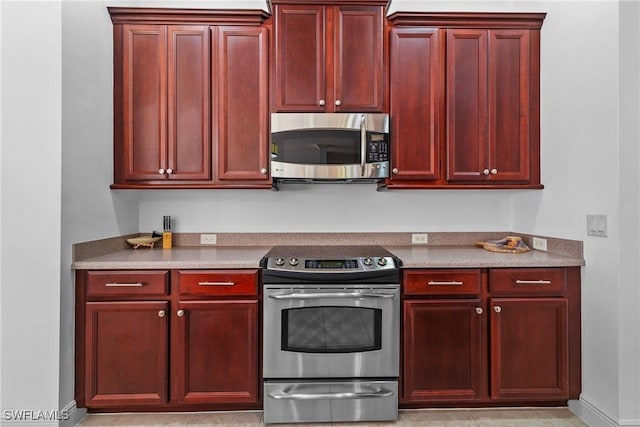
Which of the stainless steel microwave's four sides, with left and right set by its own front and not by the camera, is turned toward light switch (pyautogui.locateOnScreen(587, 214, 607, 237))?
left

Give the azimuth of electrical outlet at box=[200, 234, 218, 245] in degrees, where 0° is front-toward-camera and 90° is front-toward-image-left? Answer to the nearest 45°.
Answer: approximately 0°

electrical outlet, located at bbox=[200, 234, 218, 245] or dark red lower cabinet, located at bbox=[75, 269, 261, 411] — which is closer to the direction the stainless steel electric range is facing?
the dark red lower cabinet

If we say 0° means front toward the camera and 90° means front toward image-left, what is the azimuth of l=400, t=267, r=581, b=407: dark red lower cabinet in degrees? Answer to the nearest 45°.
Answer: approximately 0°

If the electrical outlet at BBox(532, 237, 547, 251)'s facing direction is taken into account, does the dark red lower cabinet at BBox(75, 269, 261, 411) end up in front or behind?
in front

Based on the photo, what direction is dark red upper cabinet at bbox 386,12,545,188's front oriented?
toward the camera
